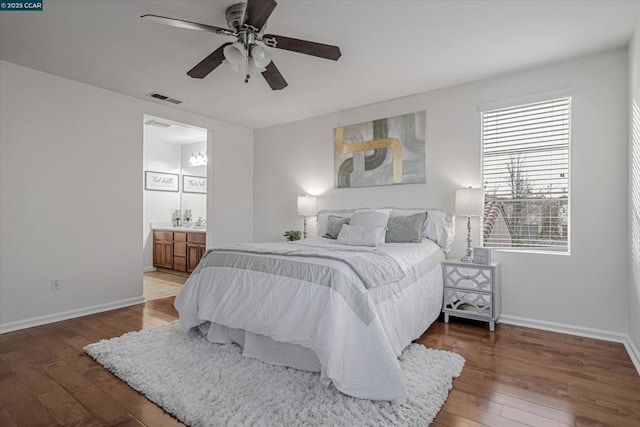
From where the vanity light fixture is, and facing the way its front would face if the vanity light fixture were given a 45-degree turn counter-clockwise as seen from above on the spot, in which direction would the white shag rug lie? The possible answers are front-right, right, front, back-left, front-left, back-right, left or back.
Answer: front

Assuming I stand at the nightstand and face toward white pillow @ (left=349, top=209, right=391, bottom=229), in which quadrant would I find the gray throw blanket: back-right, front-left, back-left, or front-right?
front-left

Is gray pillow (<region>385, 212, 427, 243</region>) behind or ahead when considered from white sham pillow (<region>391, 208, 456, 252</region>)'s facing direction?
ahead

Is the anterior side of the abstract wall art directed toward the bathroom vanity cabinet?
no

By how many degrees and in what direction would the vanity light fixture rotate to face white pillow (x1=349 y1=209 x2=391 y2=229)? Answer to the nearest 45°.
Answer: approximately 90° to its left

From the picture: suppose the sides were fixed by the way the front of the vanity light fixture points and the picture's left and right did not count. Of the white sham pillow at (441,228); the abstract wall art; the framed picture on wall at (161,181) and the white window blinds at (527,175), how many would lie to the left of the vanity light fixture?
3

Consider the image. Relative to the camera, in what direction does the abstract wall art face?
facing the viewer and to the left of the viewer

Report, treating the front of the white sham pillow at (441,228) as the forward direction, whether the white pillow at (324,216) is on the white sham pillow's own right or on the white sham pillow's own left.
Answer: on the white sham pillow's own right

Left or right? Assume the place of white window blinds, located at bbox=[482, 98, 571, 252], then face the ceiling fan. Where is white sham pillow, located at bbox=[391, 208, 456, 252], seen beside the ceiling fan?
right

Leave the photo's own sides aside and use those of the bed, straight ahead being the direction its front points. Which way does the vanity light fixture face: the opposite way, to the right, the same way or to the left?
the same way

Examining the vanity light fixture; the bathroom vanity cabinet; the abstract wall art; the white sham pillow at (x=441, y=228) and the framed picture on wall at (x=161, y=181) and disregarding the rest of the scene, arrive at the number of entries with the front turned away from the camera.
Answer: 0

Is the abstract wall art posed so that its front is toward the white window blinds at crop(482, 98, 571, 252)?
no

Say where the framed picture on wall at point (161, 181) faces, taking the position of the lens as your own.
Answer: facing the viewer and to the right of the viewer
